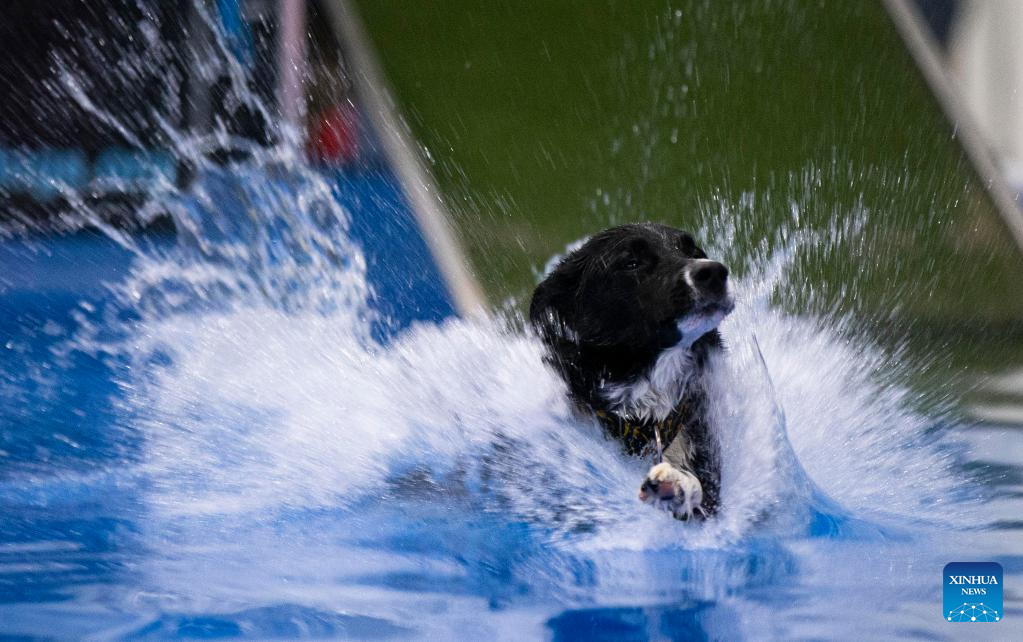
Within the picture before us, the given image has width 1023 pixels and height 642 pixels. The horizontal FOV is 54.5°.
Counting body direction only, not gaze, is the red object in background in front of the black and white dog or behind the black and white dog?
behind

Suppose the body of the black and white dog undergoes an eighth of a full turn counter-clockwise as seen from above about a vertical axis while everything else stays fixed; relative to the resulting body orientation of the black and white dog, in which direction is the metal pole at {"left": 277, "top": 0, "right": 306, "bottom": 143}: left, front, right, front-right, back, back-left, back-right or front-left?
back-left

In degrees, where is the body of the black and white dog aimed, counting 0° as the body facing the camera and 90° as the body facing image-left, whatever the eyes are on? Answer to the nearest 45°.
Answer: approximately 315°

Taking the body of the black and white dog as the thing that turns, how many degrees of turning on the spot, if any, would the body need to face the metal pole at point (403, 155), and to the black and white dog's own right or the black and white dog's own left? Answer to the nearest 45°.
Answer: approximately 180°
